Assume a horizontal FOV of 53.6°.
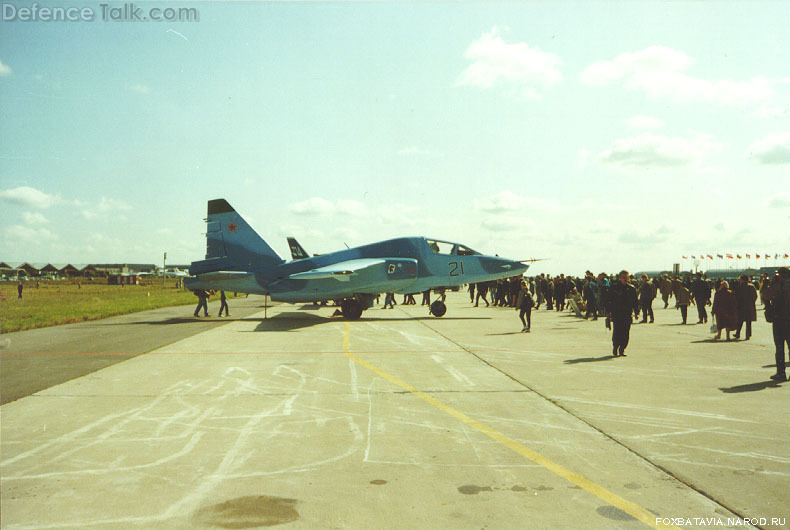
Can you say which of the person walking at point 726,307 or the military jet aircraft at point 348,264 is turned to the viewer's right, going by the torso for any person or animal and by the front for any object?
the military jet aircraft

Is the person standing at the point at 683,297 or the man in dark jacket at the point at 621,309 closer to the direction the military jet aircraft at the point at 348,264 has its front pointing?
the person standing

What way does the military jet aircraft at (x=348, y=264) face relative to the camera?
to the viewer's right
